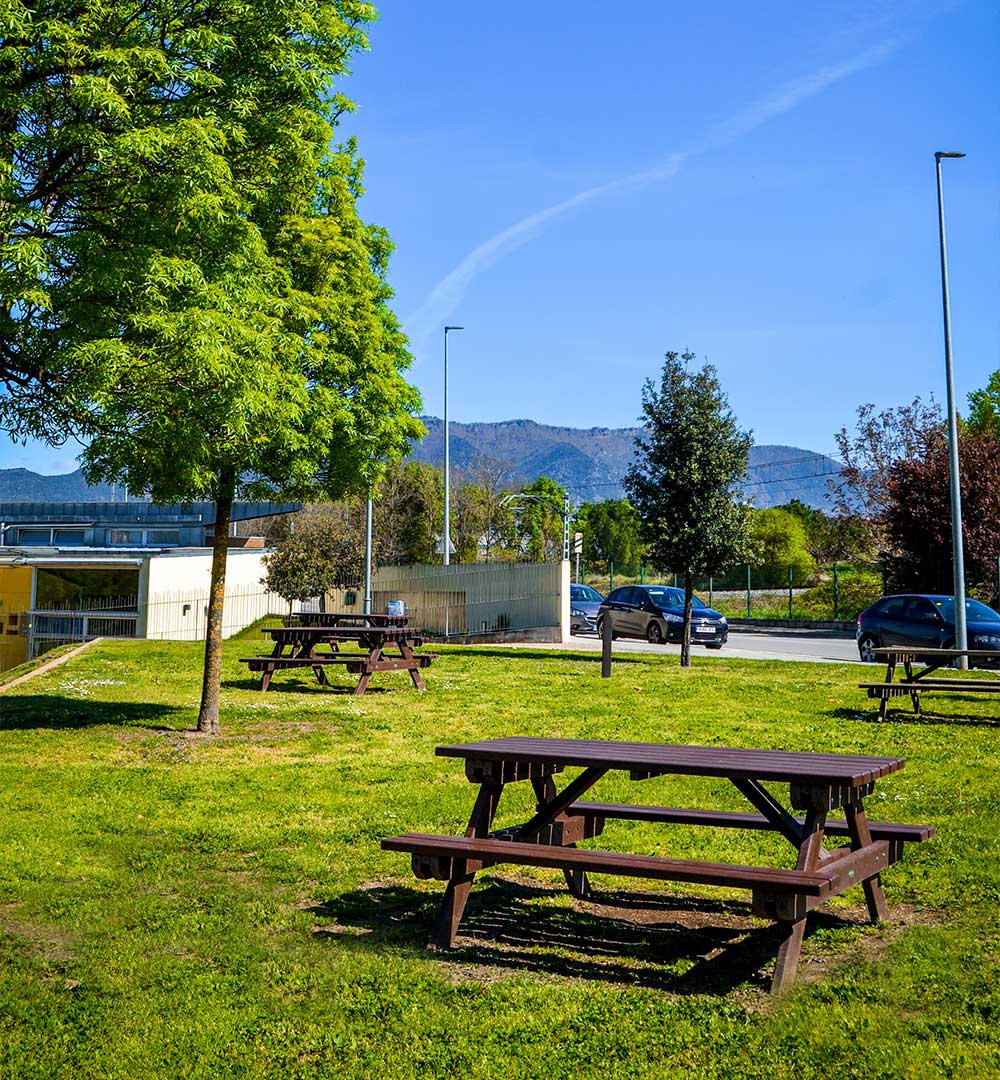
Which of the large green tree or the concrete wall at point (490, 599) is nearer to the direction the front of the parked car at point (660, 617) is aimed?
the large green tree

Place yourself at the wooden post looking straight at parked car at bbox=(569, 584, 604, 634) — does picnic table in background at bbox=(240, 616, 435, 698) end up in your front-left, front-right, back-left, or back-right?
back-left

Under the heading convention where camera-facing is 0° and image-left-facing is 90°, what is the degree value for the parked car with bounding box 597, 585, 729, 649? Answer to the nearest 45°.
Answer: approximately 315°

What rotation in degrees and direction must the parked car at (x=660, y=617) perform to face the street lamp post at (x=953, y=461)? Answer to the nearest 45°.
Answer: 0° — it already faces it

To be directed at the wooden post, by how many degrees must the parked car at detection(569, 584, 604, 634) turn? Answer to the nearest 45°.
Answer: approximately 45° to its right

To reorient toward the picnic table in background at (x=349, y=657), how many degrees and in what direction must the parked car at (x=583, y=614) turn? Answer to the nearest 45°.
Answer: approximately 45° to its right

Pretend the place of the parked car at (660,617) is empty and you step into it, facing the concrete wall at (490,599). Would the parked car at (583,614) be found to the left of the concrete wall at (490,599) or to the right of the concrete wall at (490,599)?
right

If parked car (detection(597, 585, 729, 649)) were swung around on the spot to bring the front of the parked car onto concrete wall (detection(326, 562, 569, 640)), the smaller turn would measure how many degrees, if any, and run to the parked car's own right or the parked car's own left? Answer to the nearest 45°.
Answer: approximately 135° to the parked car's own right
